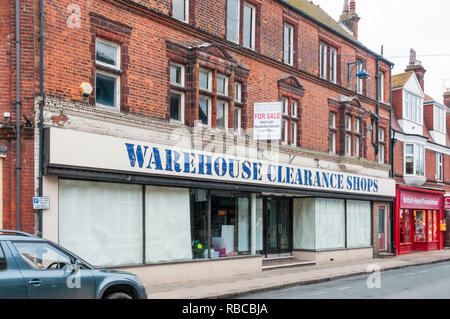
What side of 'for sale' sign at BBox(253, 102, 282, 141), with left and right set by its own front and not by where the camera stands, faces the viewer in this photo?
front

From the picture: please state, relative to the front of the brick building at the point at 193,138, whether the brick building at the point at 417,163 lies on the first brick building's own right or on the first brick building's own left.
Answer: on the first brick building's own left

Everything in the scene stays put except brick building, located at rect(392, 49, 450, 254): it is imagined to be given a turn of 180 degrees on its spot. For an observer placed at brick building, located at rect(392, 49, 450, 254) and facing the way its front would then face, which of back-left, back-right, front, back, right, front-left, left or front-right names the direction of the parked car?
back-left

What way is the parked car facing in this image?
to the viewer's right

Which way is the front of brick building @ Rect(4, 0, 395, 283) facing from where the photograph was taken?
facing the viewer and to the right of the viewer

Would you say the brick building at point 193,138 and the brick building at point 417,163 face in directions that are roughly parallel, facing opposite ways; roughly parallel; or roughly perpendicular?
roughly parallel

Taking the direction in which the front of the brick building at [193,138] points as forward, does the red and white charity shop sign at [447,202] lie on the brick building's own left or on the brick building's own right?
on the brick building's own left

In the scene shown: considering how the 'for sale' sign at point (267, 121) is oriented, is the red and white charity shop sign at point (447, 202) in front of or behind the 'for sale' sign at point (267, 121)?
behind
